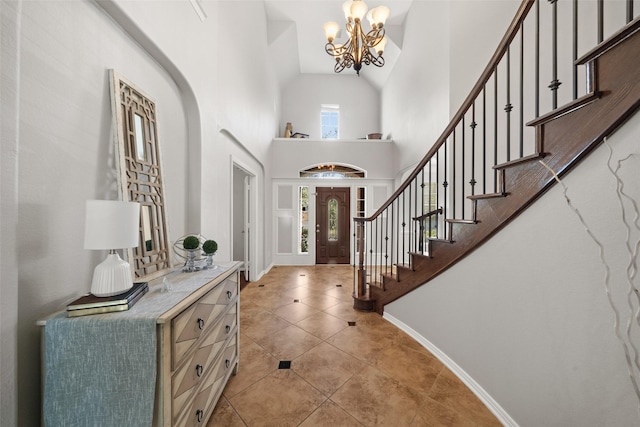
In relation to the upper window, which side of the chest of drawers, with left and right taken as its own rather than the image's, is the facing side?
left

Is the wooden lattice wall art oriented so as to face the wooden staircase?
yes

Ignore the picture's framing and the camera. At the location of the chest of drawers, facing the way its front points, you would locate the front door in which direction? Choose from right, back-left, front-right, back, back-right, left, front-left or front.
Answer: left

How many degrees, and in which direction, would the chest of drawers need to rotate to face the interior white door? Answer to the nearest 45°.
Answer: approximately 135° to its left

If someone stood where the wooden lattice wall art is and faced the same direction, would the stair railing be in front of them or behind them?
in front

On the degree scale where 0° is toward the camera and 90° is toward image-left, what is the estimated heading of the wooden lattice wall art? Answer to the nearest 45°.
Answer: approximately 315°

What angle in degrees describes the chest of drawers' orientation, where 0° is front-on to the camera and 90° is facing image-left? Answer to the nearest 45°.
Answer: approximately 315°
